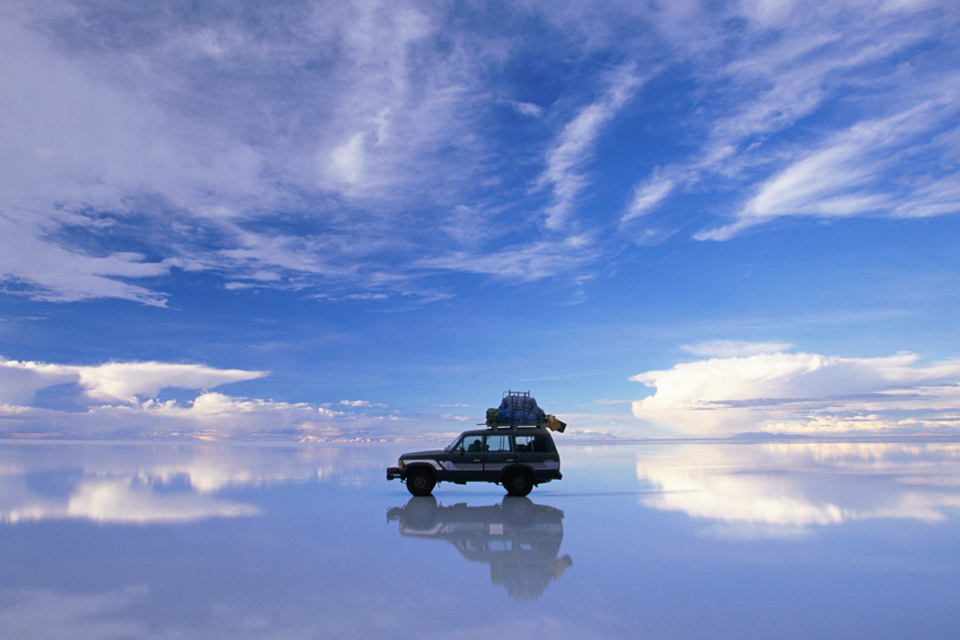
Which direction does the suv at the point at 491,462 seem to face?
to the viewer's left
